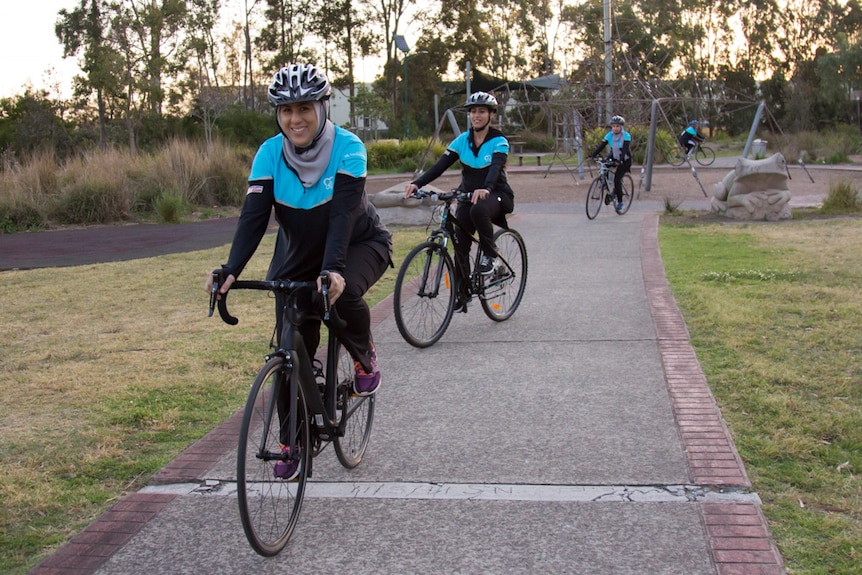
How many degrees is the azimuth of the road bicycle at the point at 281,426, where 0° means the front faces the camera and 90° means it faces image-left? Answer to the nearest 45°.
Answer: approximately 45°

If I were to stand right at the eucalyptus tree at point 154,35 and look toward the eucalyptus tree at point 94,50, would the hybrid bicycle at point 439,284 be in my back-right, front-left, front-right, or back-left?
back-left

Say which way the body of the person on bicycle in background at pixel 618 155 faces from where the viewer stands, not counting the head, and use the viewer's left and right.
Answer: facing the viewer and to the left of the viewer

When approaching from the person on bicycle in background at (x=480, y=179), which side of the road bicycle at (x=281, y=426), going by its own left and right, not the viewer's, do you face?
back

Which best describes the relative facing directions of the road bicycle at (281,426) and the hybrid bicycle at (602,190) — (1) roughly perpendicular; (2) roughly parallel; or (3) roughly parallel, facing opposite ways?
roughly parallel

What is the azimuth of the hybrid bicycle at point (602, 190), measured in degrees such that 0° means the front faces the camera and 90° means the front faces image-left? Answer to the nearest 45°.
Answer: approximately 45°

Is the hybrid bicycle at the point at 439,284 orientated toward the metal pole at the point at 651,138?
no

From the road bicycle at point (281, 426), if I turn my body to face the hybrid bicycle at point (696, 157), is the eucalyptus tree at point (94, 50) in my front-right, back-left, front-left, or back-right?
front-left

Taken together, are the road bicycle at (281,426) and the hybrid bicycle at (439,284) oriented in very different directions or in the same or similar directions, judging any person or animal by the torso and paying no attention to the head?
same or similar directions

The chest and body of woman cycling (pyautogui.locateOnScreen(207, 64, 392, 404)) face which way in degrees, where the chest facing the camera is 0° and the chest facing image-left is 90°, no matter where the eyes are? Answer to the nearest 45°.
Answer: approximately 45°

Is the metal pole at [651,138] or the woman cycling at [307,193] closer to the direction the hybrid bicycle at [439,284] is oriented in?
the woman cycling

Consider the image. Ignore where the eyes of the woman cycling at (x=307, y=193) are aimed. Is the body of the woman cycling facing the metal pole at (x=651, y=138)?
no

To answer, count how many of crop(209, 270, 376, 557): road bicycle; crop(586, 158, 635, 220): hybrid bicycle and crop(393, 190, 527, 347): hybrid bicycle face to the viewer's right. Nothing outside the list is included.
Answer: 0

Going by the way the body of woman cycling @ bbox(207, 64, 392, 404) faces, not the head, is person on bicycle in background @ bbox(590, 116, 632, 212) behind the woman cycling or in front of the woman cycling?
behind

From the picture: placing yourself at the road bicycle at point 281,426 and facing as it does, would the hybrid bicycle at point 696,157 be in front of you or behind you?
behind

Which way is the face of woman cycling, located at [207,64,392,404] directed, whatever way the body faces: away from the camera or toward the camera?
toward the camera

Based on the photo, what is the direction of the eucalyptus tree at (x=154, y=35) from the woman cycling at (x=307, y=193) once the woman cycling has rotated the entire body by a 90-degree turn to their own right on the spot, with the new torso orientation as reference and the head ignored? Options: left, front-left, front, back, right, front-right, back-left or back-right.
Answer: front-right

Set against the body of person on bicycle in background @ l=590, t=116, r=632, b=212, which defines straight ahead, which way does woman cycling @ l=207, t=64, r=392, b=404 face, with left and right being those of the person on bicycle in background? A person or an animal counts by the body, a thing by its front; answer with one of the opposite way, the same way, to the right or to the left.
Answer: the same way

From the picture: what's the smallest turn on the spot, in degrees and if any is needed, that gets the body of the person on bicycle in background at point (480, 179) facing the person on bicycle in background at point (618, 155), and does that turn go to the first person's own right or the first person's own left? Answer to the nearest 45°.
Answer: approximately 135° to the first person's own right

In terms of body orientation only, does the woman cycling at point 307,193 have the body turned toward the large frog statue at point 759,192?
no
